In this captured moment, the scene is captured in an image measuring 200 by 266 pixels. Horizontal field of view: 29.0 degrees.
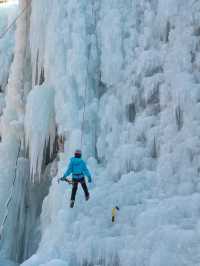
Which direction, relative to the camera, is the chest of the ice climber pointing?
away from the camera

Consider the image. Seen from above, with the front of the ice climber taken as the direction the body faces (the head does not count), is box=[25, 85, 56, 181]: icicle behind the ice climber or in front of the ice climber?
in front
